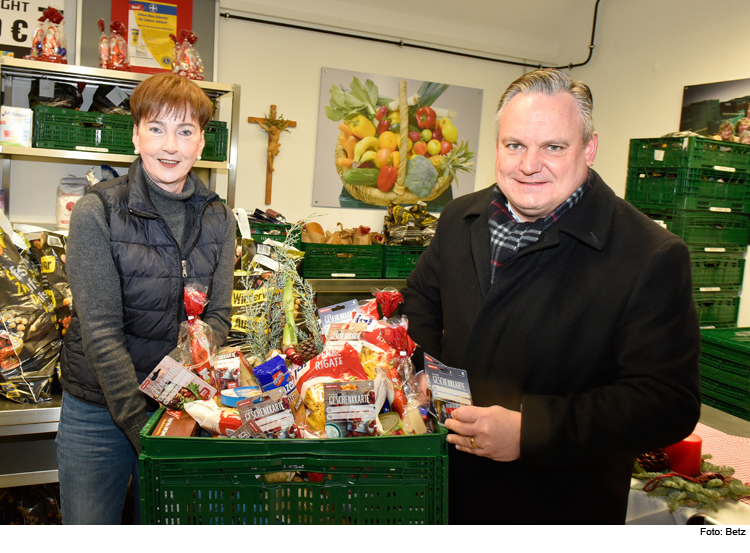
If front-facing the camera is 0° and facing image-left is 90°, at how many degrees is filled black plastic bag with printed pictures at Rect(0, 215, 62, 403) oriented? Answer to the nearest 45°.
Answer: approximately 0°

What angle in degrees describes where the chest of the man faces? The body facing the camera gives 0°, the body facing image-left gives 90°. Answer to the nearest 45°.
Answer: approximately 45°

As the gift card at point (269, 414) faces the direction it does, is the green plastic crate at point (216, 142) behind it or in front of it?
behind

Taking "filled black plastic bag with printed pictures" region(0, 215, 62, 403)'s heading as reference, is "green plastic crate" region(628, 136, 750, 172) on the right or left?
on its left

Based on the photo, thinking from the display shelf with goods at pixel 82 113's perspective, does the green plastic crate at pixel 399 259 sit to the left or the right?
on its left

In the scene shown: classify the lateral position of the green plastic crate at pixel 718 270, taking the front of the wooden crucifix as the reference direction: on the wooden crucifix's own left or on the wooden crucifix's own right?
on the wooden crucifix's own left
